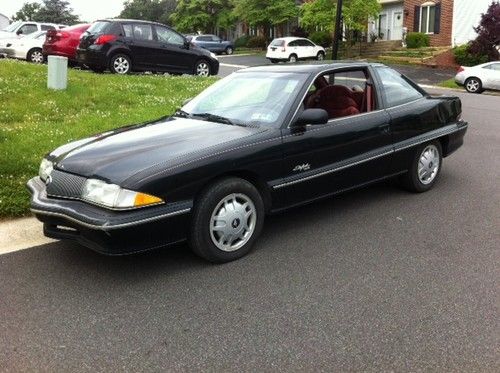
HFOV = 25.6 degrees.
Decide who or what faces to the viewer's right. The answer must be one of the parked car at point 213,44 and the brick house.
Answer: the parked car

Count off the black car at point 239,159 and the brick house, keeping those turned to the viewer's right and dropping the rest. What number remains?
0

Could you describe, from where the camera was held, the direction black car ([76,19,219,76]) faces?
facing away from the viewer and to the right of the viewer

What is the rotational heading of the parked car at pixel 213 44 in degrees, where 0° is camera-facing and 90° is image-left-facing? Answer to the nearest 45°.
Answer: approximately 270°

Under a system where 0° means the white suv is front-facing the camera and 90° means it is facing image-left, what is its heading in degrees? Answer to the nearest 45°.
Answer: approximately 225°

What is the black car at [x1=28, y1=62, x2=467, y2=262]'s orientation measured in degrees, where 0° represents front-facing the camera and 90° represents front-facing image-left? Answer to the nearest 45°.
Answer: approximately 45°
